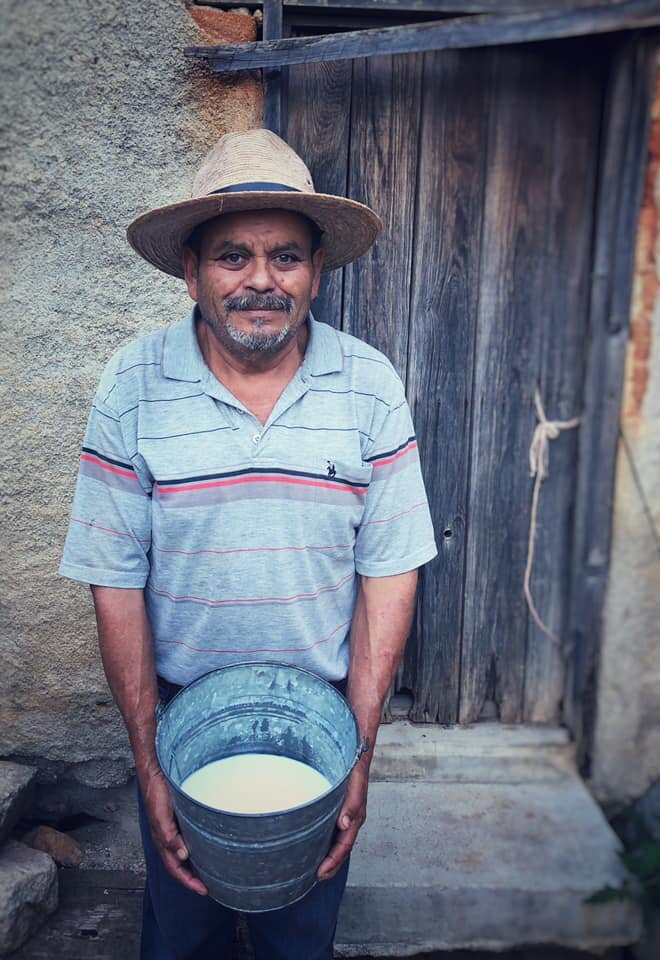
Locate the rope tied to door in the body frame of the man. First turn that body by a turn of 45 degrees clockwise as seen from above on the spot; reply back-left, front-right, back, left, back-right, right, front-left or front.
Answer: back

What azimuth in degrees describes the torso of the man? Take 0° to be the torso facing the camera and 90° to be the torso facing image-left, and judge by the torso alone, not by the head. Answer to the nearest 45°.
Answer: approximately 0°
